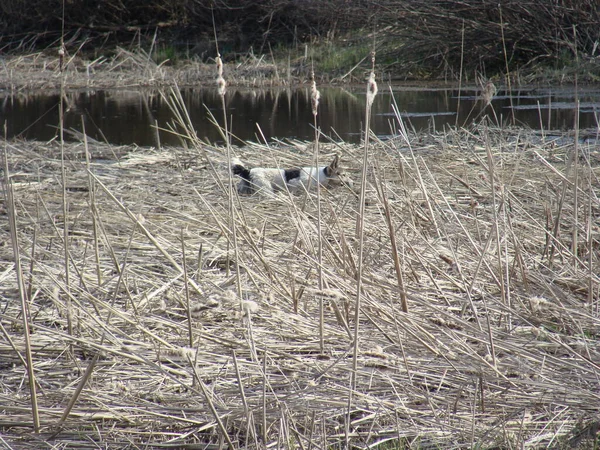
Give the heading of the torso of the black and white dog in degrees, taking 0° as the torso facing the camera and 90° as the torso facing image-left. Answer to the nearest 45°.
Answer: approximately 270°
